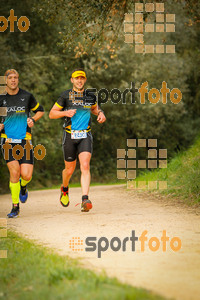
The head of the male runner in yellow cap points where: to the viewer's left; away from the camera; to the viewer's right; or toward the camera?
toward the camera

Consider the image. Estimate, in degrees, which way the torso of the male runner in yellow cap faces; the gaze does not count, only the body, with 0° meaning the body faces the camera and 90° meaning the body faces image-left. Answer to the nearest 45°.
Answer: approximately 0°
